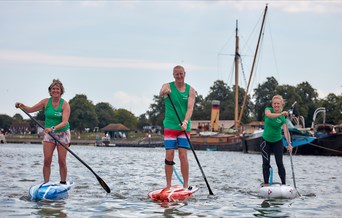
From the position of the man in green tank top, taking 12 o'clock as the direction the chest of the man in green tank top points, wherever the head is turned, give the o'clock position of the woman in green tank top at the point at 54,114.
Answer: The woman in green tank top is roughly at 3 o'clock from the man in green tank top.

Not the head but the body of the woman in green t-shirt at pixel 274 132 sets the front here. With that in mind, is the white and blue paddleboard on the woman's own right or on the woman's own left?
on the woman's own right

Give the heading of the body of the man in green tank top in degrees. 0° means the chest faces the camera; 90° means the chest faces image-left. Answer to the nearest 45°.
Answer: approximately 0°

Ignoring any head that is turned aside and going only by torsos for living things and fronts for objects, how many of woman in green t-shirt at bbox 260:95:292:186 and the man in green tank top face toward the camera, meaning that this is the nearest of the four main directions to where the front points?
2

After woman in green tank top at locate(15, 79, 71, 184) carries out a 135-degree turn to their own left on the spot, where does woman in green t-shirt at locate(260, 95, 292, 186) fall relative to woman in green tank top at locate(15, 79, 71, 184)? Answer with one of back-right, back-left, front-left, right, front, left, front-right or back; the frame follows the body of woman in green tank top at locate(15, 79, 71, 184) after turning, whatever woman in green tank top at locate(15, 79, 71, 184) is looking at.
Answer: front-right

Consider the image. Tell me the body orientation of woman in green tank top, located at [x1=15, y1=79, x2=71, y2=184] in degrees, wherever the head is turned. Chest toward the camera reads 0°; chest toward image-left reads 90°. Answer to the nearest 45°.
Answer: approximately 0°

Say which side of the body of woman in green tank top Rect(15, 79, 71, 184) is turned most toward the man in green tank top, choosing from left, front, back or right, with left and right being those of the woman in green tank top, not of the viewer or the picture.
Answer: left
